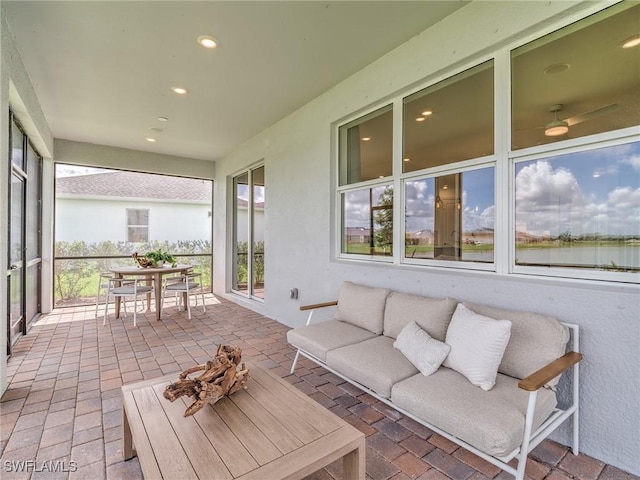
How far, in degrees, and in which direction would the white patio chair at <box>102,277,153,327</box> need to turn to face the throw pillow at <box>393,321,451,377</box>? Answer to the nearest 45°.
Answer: approximately 135° to its right

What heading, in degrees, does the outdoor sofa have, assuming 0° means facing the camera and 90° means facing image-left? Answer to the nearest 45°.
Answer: approximately 45°

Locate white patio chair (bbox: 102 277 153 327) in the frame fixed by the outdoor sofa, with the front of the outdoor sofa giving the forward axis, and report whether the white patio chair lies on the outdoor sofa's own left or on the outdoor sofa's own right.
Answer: on the outdoor sofa's own right

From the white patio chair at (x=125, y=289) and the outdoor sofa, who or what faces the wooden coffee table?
the outdoor sofa

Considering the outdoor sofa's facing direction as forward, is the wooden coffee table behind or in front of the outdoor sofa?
in front

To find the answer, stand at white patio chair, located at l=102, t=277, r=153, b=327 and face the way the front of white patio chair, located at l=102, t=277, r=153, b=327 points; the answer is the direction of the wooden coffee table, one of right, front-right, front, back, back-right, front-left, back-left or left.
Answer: back-right

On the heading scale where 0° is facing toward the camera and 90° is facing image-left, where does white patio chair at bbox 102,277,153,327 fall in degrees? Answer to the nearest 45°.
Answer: approximately 225°
